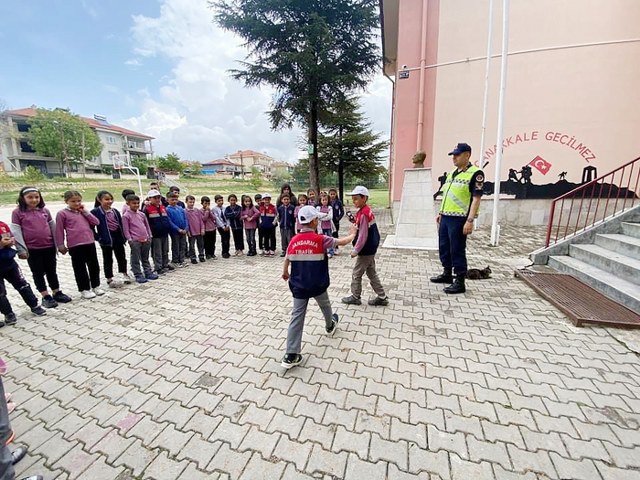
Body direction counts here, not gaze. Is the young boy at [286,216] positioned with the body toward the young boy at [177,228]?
no

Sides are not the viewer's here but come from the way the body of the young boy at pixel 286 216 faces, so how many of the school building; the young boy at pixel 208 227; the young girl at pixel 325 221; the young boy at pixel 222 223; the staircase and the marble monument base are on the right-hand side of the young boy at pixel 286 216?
2

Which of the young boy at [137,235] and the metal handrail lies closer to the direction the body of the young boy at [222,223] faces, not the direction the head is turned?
the metal handrail

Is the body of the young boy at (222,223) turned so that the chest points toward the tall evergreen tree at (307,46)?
no

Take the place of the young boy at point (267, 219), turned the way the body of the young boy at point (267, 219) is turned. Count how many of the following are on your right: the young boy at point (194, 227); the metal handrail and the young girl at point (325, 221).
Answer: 1

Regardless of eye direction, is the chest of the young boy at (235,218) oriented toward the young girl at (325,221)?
no

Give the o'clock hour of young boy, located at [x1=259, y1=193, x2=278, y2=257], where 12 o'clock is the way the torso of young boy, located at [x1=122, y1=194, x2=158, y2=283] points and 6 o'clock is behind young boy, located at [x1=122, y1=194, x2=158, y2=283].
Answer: young boy, located at [x1=259, y1=193, x2=278, y2=257] is roughly at 10 o'clock from young boy, located at [x1=122, y1=194, x2=158, y2=283].

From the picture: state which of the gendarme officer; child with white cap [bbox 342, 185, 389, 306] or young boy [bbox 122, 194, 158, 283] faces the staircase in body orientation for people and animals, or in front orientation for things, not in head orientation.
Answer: the young boy

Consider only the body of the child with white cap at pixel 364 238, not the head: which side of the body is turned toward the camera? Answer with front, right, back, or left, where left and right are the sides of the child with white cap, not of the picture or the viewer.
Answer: left

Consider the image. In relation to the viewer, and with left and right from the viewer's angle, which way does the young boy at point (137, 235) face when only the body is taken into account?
facing the viewer and to the right of the viewer

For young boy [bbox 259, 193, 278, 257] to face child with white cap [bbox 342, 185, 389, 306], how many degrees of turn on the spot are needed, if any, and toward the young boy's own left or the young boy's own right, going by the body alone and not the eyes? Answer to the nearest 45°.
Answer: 0° — they already face them

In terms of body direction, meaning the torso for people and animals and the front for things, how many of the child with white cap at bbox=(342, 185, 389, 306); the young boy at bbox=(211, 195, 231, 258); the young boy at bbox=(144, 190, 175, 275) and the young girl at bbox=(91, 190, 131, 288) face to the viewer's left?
1

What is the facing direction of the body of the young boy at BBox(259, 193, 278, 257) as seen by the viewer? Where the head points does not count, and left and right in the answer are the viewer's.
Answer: facing the viewer

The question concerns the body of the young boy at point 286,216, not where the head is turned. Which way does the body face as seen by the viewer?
toward the camera

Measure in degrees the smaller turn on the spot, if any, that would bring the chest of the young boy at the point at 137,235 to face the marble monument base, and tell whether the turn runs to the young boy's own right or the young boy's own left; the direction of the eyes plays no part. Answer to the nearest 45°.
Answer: approximately 45° to the young boy's own left

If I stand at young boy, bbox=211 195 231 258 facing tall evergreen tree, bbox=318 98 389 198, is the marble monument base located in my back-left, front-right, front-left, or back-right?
front-right

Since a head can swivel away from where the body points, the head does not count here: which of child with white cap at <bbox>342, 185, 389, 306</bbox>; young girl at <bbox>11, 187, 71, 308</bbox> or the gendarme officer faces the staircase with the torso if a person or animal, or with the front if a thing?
the young girl

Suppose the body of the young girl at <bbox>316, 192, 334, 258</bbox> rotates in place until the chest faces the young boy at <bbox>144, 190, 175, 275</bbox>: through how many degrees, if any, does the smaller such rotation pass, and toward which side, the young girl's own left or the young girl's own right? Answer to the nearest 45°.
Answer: approximately 45° to the young girl's own right

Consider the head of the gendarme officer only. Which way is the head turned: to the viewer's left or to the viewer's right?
to the viewer's left
